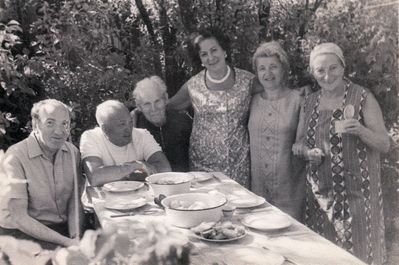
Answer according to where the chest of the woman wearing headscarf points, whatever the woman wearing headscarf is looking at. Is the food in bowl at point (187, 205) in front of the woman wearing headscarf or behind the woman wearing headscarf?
in front

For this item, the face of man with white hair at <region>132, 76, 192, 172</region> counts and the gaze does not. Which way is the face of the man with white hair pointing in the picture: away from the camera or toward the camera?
toward the camera

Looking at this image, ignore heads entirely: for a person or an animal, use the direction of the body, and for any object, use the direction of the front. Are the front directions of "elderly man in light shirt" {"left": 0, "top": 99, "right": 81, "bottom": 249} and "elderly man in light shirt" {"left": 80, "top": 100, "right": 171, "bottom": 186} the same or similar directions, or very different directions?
same or similar directions

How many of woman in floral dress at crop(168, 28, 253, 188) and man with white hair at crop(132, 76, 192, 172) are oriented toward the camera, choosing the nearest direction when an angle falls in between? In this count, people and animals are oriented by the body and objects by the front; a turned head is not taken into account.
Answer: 2

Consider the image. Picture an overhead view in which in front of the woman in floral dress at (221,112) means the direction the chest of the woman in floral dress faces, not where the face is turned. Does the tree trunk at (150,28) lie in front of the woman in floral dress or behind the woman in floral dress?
behind

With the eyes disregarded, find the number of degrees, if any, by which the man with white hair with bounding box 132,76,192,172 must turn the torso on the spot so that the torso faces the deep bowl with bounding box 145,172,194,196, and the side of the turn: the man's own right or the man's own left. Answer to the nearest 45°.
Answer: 0° — they already face it

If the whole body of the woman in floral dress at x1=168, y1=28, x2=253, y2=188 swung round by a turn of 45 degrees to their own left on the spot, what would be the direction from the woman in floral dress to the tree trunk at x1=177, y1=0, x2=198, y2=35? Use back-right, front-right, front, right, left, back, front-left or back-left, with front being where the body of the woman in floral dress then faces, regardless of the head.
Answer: back-left

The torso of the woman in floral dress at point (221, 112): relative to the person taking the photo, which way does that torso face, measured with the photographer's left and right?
facing the viewer

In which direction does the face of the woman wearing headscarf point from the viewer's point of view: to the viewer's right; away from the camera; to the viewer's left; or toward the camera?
toward the camera

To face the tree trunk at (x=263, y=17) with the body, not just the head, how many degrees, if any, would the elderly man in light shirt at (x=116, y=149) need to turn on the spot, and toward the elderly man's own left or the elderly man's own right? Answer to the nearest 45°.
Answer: approximately 90° to the elderly man's own left

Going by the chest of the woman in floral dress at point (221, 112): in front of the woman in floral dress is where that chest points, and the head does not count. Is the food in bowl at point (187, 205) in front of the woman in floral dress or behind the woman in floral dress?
in front

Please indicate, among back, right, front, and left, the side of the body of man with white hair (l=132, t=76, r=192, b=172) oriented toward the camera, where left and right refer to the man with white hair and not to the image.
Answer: front

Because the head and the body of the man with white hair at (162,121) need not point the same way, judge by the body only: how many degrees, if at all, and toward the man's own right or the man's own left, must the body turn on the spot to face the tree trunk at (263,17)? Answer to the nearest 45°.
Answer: approximately 135° to the man's own left

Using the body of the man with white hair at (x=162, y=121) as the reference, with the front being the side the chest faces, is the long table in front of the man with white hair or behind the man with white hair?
in front

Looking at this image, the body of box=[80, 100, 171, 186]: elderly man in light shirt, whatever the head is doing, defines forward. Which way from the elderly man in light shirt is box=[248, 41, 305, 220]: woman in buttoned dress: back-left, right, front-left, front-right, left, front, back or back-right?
front-left

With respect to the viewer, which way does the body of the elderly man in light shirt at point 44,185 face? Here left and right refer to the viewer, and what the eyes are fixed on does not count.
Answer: facing the viewer and to the right of the viewer

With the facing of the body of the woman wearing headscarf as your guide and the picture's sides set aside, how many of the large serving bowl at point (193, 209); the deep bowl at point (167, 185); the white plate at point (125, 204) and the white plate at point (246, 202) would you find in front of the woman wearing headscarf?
4
